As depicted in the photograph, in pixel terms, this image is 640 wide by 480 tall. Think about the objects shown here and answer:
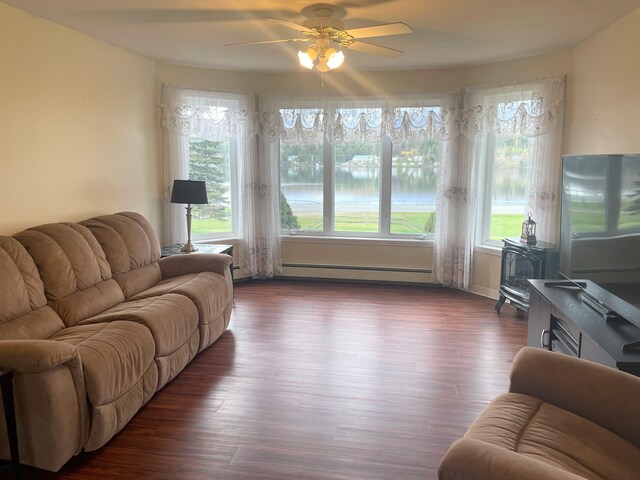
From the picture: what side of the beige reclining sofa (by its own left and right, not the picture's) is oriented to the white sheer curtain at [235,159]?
left

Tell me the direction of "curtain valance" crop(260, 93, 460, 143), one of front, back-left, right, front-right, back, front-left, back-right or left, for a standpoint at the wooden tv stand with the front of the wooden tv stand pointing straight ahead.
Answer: right

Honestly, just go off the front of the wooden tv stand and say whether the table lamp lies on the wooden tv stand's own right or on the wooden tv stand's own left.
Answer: on the wooden tv stand's own right

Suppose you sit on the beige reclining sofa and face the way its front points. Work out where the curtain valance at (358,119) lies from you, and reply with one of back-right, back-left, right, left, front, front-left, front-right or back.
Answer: left

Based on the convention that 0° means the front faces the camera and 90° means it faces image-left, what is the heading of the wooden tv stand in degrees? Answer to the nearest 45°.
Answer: approximately 45°

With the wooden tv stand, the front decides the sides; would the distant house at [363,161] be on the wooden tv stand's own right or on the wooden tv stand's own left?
on the wooden tv stand's own right

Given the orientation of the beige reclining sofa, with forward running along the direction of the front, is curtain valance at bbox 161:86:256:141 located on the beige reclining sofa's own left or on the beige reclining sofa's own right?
on the beige reclining sofa's own left

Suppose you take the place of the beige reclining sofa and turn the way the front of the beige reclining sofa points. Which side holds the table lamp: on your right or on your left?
on your left

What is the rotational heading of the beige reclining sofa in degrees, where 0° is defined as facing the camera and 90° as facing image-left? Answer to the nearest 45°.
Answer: approximately 315°

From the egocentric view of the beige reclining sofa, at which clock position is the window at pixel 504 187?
The window is roughly at 10 o'clock from the beige reclining sofa.

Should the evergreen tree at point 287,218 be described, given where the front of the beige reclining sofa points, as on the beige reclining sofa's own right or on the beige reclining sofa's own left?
on the beige reclining sofa's own left

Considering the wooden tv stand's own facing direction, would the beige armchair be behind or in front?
in front

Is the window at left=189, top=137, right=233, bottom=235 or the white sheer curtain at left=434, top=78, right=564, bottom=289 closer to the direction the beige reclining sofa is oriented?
the white sheer curtain
